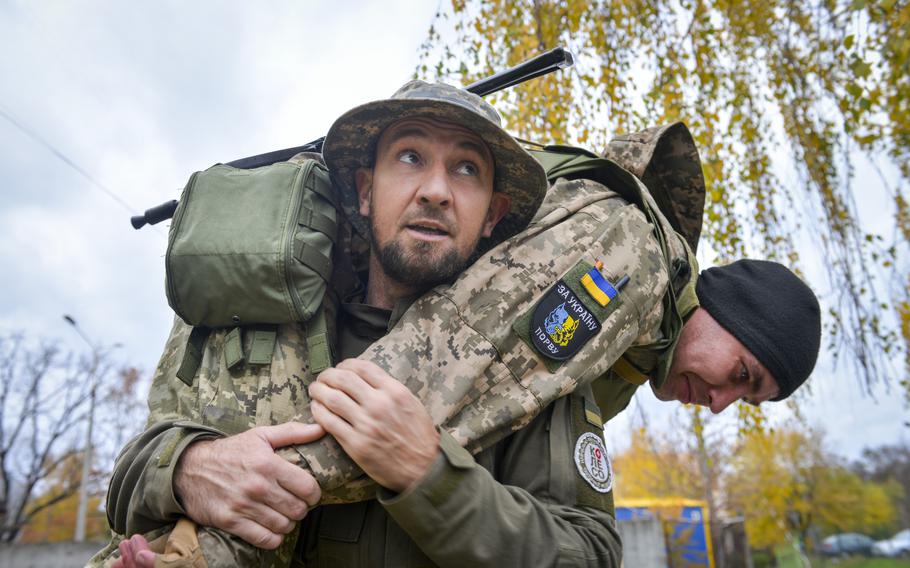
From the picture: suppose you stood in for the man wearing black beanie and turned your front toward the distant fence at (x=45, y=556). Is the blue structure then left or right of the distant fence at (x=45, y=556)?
right

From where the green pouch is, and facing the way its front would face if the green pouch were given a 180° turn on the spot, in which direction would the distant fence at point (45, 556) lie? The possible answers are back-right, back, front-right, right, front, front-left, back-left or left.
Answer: front

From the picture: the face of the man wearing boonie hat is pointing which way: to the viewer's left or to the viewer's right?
to the viewer's right

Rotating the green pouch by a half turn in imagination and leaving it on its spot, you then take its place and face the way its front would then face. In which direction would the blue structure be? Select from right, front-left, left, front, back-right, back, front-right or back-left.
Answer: front-right

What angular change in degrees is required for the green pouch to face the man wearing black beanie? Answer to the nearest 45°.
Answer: approximately 90° to its left

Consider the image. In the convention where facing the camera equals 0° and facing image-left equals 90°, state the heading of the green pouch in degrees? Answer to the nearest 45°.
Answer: approximately 0°
